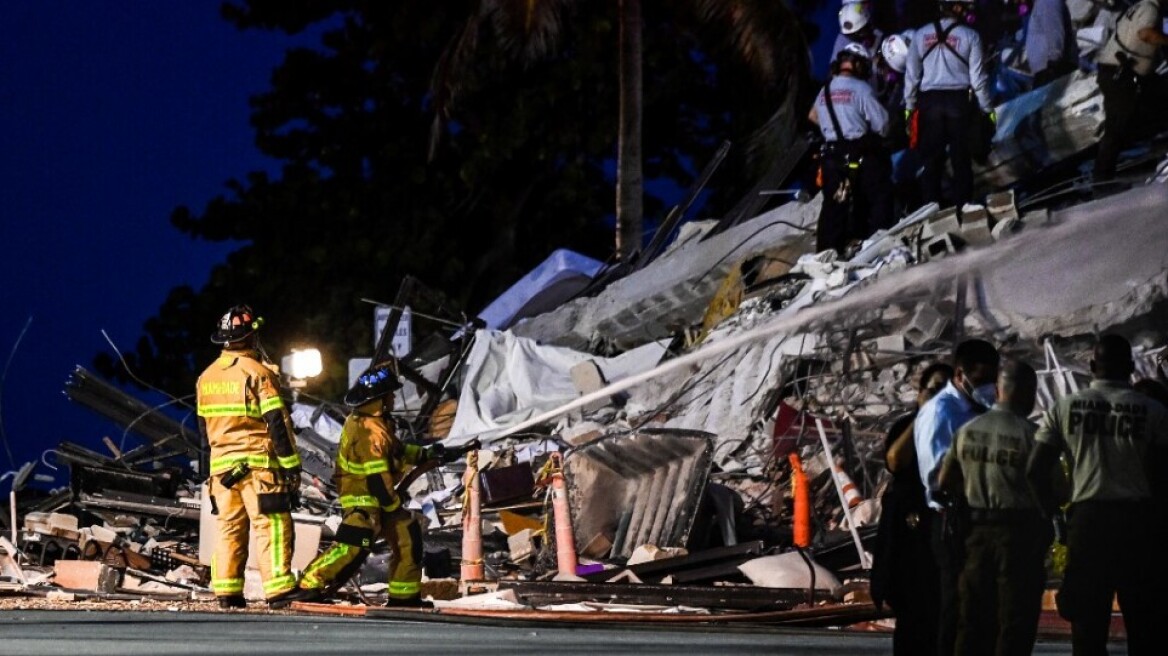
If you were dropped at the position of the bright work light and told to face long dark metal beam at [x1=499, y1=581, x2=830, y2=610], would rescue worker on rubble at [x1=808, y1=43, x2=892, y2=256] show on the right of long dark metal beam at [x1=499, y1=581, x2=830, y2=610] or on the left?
left

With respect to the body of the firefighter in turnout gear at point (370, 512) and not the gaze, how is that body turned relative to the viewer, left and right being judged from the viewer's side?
facing to the right of the viewer

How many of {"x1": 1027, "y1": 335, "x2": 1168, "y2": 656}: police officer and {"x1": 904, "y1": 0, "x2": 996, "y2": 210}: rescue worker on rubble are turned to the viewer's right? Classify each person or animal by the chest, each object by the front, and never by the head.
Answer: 0

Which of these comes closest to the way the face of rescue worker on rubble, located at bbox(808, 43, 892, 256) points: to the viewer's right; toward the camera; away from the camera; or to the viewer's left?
away from the camera

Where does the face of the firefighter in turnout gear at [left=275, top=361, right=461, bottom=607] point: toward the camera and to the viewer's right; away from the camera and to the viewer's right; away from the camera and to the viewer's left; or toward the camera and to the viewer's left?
away from the camera and to the viewer's right

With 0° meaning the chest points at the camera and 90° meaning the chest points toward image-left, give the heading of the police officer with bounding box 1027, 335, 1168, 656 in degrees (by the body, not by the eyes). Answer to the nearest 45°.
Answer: approximately 180°

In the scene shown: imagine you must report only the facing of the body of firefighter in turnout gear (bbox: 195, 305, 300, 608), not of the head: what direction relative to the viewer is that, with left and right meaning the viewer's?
facing away from the viewer and to the right of the viewer
